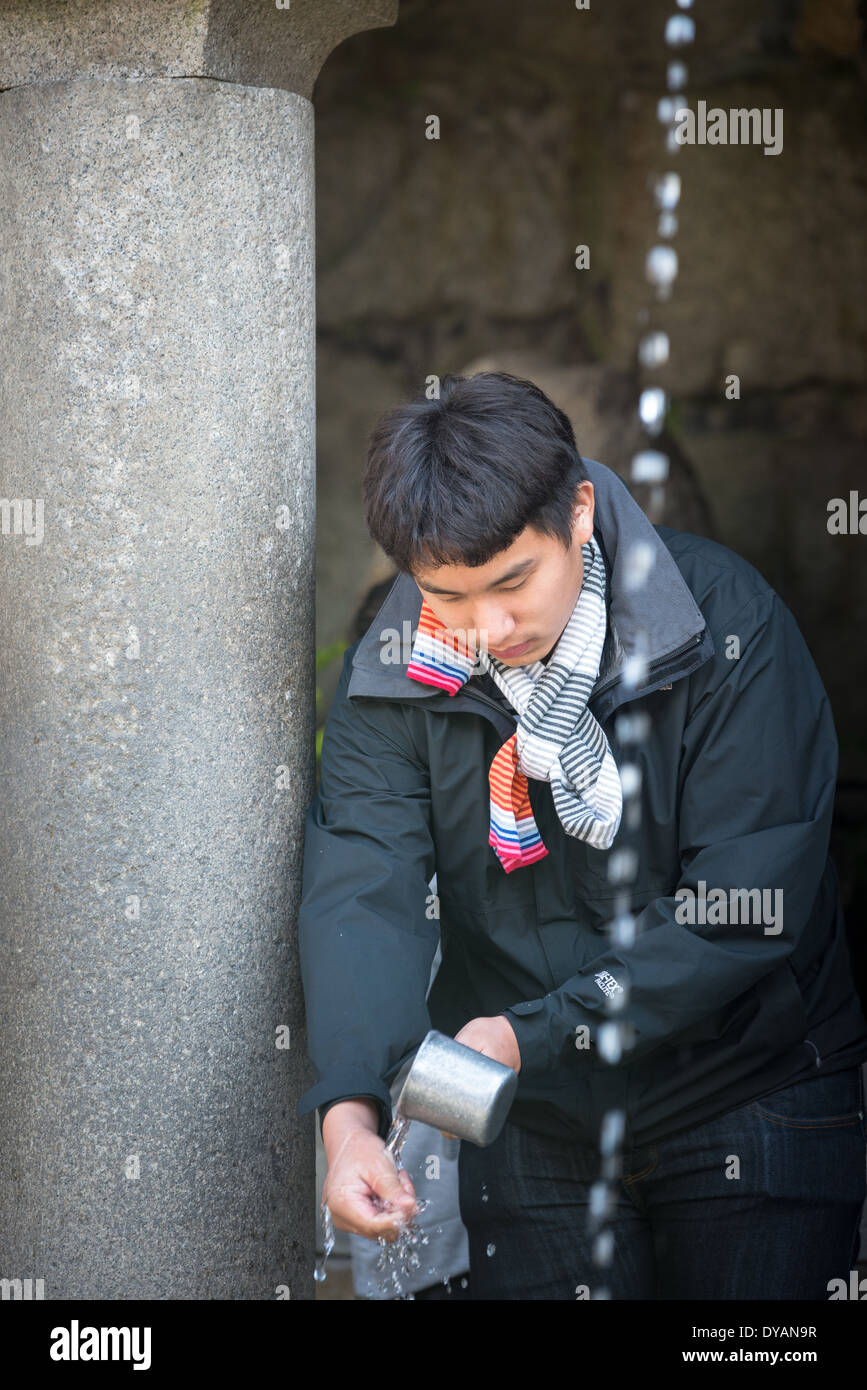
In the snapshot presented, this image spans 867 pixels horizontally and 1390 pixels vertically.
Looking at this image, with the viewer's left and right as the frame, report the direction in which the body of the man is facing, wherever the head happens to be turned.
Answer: facing the viewer and to the left of the viewer

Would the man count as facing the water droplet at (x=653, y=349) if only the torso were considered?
no

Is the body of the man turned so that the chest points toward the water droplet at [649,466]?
no

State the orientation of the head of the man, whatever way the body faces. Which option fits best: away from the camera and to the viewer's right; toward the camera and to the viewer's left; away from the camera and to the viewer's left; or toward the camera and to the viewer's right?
toward the camera and to the viewer's left
